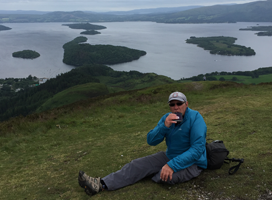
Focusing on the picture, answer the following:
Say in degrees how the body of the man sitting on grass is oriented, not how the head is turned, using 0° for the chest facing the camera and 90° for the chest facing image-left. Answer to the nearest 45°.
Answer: approximately 45°
